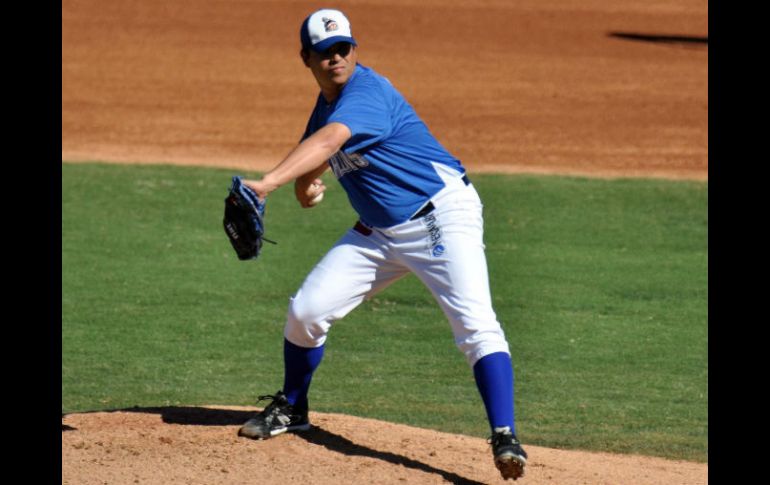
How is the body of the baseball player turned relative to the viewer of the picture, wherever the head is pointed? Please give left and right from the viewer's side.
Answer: facing the viewer and to the left of the viewer
